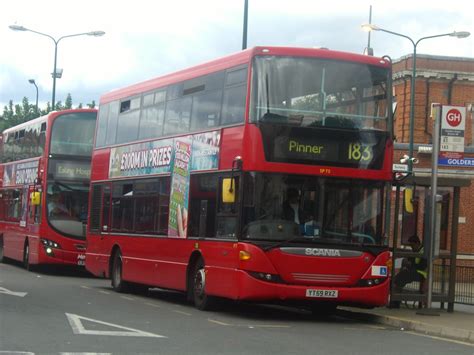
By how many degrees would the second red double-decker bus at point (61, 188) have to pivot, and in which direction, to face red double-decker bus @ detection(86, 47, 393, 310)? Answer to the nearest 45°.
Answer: approximately 45° to its right

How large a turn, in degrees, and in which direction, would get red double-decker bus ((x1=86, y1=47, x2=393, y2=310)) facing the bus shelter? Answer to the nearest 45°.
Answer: approximately 90° to its left

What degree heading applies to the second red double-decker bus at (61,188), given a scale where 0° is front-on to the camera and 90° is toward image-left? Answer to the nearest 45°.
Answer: approximately 315°

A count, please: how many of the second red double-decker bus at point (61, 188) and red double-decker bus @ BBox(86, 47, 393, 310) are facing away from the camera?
0

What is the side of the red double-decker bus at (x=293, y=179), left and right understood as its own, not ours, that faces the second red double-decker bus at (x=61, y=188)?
back

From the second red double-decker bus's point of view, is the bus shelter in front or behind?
in front

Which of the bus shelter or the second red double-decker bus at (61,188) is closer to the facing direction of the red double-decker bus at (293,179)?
the bus shelter
